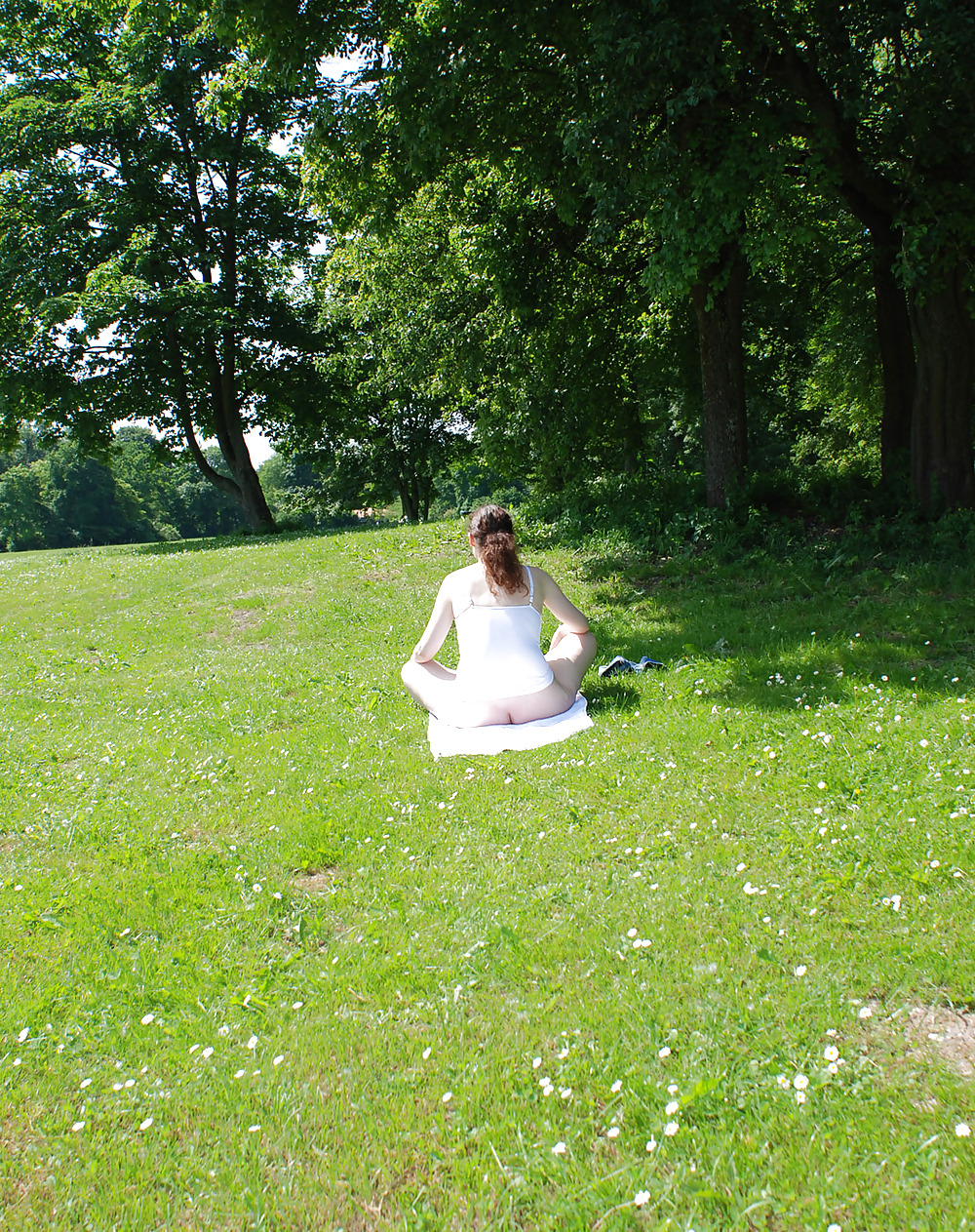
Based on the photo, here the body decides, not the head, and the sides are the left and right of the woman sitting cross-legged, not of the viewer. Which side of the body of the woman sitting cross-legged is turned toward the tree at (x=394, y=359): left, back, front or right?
front

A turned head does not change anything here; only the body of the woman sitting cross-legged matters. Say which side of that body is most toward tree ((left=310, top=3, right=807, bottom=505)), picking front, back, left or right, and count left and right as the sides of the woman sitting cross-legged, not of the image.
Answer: front

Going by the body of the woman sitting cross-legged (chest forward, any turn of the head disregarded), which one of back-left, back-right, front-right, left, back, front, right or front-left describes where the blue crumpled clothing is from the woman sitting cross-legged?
front-right

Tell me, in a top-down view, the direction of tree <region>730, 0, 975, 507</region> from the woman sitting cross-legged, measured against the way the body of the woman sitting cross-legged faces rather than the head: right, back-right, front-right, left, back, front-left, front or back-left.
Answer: front-right

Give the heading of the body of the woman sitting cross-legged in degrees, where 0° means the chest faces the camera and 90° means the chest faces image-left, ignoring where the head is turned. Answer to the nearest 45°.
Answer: approximately 180°

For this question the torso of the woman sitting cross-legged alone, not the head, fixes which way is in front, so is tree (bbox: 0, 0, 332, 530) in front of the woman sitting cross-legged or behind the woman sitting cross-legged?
in front

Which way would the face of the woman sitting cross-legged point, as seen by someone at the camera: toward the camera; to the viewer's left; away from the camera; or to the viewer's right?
away from the camera
